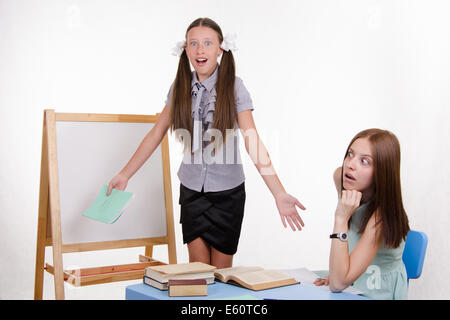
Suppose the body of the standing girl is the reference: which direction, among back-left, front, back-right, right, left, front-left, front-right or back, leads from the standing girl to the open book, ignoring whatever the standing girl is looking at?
front

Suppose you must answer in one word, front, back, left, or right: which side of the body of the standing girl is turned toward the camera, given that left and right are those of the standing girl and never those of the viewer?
front

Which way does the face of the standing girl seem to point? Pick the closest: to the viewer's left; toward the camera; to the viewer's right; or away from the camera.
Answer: toward the camera

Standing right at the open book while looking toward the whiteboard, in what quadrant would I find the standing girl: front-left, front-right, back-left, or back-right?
front-right

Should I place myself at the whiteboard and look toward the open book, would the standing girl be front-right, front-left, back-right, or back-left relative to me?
front-left

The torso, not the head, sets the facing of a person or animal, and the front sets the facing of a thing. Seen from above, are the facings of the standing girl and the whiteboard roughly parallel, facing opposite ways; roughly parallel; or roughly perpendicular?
roughly parallel

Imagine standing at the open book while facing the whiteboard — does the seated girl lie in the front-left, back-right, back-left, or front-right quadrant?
back-right

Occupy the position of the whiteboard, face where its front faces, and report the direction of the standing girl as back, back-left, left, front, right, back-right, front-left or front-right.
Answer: front-left

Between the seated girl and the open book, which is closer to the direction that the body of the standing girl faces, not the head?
the open book

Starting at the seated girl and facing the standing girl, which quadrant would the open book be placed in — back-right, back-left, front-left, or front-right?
front-left

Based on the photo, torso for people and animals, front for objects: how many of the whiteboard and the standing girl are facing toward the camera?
2

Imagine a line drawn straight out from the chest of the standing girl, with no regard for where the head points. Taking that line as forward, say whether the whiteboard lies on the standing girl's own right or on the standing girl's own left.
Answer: on the standing girl's own right

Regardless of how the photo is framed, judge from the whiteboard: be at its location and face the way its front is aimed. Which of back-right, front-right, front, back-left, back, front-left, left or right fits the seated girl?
front-left
